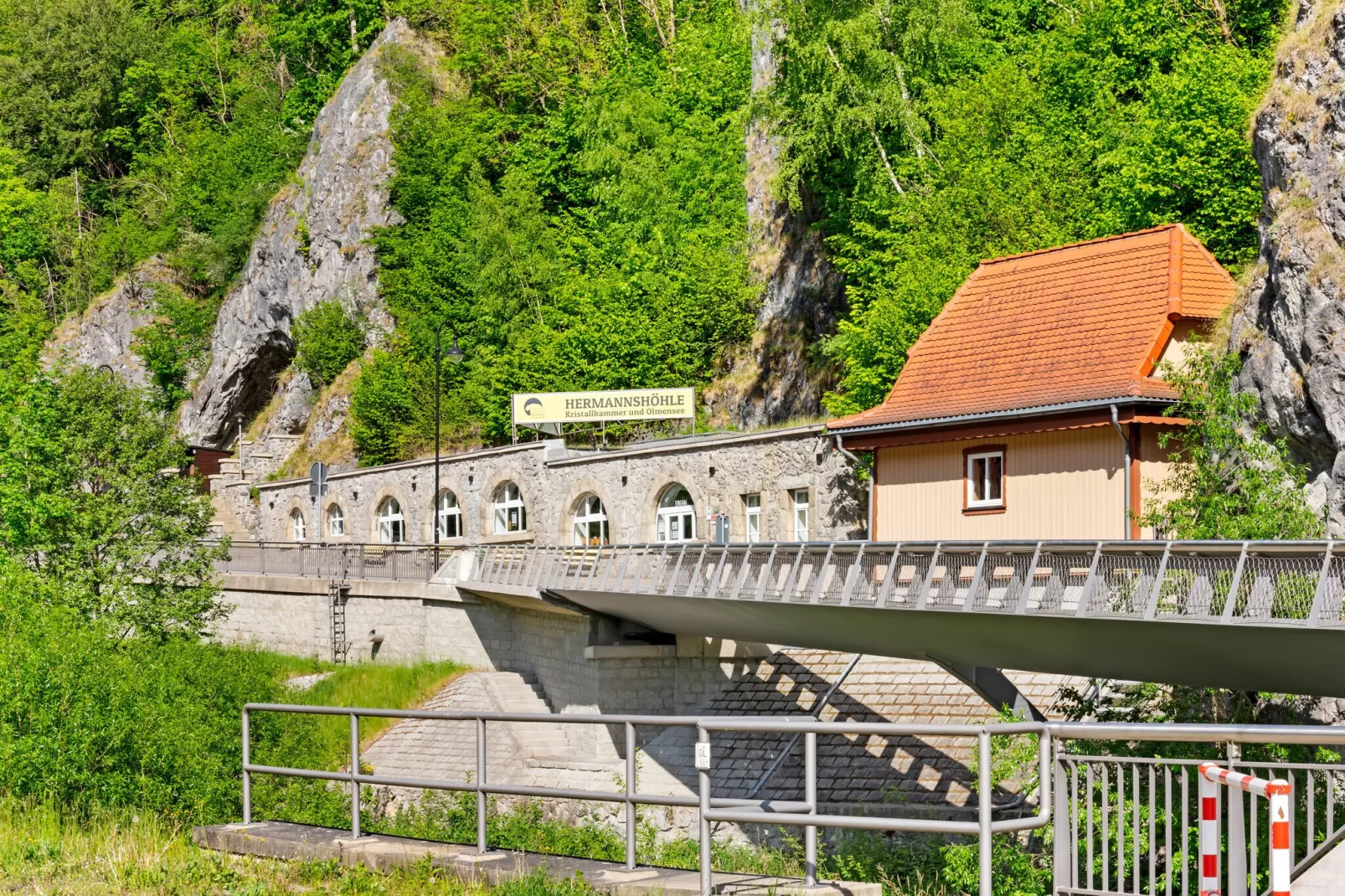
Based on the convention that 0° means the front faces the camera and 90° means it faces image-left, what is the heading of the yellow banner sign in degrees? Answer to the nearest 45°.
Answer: approximately 0°

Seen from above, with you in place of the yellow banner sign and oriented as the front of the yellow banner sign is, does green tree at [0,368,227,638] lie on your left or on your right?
on your right

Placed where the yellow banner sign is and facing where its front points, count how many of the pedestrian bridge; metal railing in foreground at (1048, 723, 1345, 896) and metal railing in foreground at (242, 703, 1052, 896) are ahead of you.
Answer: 3

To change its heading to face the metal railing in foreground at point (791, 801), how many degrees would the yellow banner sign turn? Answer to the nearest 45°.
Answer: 0° — it already faces it

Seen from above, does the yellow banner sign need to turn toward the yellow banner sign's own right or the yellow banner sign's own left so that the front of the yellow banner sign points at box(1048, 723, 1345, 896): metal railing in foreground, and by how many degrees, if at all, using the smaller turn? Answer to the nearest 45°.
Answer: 0° — it already faces it

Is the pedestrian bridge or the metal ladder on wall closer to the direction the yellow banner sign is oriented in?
the pedestrian bridge
